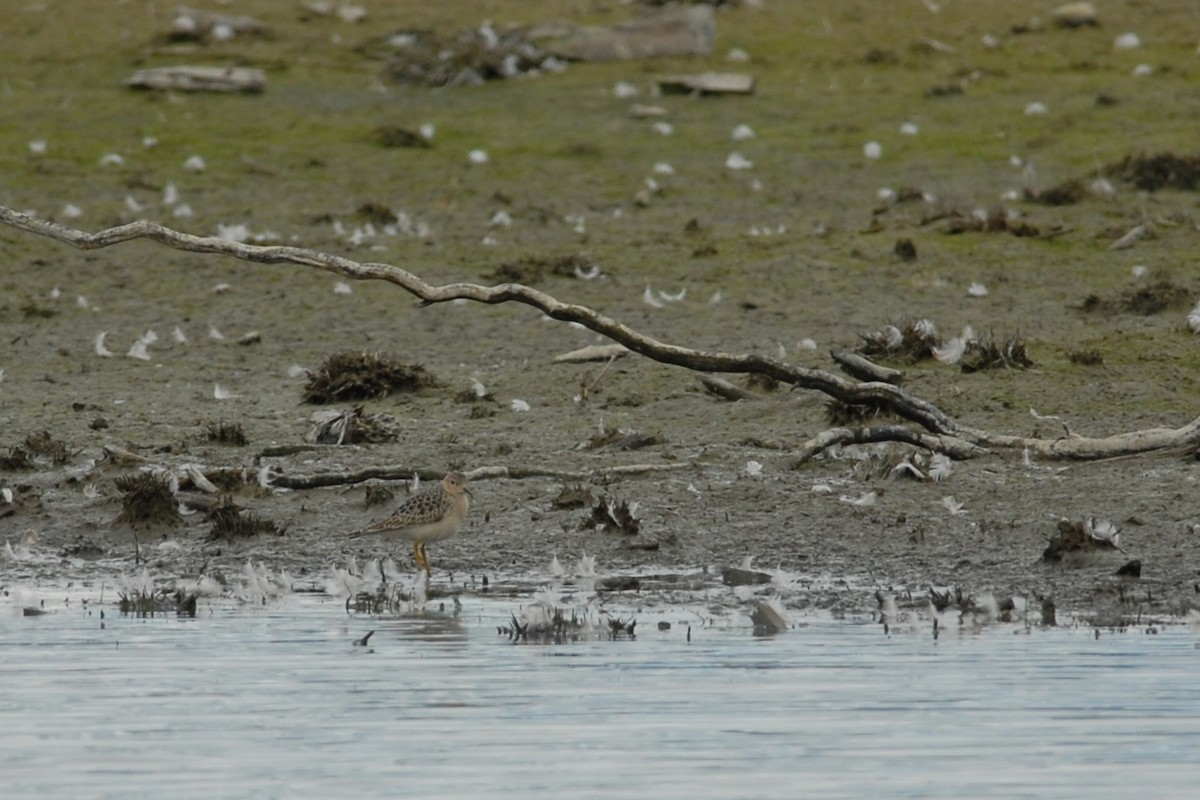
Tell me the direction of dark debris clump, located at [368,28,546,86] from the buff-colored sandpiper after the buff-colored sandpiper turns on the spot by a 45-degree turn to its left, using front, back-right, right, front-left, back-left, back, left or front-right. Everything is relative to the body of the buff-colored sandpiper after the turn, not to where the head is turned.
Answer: front-left

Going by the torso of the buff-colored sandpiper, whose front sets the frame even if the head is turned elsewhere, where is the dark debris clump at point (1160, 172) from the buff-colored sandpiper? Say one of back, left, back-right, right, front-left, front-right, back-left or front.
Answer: front-left

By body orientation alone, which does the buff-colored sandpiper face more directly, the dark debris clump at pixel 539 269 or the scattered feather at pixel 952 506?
the scattered feather

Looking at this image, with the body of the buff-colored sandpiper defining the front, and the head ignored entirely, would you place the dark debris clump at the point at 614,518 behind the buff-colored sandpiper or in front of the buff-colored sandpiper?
in front

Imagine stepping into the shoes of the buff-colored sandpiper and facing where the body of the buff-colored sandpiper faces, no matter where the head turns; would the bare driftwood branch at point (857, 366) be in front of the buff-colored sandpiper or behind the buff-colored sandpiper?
in front

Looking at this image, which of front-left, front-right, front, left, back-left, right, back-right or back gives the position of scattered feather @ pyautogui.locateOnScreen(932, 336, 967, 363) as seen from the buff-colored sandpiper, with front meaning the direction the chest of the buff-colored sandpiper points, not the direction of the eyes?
front-left

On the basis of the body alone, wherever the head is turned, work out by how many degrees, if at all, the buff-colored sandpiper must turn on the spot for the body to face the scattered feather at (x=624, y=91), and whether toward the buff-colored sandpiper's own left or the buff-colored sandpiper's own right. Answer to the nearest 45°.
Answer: approximately 90° to the buff-colored sandpiper's own left

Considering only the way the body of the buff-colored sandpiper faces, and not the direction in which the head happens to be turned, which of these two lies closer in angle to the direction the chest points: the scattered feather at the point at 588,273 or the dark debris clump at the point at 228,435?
the scattered feather

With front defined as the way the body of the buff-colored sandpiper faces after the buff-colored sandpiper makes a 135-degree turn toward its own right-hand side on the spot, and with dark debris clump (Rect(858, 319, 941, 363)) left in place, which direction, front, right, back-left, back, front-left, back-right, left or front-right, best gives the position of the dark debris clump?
back

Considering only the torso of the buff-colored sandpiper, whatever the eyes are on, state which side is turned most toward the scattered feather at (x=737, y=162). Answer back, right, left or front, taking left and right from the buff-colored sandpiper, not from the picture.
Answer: left

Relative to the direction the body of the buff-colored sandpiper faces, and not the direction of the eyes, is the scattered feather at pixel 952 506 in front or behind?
in front

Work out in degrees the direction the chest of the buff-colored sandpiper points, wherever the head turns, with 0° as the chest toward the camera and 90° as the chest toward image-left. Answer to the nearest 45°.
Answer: approximately 270°

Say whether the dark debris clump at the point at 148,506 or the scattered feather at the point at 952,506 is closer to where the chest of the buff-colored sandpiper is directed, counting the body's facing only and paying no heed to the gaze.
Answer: the scattered feather
